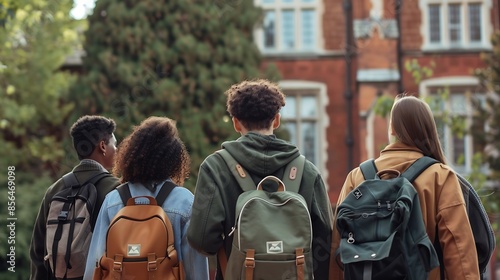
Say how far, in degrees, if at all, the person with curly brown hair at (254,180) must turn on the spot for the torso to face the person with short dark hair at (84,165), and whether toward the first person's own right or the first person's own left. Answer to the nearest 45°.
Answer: approximately 45° to the first person's own left

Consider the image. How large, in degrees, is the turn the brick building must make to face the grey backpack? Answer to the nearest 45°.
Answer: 0° — it already faces it

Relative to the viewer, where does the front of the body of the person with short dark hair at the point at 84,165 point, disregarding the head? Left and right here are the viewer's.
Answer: facing away from the viewer and to the right of the viewer

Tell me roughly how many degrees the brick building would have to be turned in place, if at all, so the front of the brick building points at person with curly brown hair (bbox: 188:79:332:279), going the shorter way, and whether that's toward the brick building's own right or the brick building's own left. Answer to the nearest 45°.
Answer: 0° — it already faces them

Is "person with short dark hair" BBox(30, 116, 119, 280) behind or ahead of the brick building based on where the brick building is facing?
ahead

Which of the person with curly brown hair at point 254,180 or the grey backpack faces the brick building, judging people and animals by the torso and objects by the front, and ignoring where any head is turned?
the person with curly brown hair

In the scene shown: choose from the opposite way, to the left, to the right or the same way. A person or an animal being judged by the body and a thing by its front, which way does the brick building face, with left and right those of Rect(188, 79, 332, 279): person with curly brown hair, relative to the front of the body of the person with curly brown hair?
the opposite way

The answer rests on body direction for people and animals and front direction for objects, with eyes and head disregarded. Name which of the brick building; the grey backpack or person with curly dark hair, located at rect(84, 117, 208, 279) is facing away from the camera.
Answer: the person with curly dark hair

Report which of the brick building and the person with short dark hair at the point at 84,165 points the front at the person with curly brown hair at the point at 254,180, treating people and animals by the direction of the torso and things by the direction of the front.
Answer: the brick building

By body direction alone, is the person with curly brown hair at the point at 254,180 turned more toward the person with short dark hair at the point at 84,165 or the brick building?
the brick building

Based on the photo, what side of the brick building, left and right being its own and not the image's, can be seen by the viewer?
front

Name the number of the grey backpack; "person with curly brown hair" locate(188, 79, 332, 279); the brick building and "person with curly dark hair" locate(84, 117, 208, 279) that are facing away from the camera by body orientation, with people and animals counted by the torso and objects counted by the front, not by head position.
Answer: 2

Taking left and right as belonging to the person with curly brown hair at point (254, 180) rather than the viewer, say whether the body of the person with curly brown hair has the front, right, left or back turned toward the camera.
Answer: back

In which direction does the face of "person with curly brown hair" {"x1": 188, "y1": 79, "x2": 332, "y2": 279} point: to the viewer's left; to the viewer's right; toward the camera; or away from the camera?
away from the camera

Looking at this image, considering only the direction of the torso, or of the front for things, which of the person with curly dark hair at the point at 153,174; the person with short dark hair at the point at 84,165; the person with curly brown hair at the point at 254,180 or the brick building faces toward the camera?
the brick building

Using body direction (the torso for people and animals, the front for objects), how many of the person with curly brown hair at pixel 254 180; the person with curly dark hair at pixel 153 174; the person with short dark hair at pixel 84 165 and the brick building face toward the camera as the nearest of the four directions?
1

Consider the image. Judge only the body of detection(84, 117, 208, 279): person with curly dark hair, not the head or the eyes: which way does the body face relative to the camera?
away from the camera

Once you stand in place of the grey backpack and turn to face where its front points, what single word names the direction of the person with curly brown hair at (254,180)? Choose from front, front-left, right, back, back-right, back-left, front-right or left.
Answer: left

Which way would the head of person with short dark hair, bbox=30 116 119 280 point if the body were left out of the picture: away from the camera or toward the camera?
away from the camera

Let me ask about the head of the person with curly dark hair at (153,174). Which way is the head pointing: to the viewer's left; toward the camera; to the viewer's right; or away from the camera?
away from the camera

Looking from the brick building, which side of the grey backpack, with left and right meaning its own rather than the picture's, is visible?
back
